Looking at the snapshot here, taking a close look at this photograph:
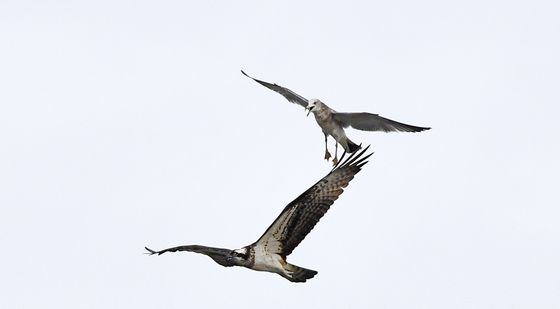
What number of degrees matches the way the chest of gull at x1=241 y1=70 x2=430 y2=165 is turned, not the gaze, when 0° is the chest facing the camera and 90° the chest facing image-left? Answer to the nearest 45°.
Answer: approximately 45°

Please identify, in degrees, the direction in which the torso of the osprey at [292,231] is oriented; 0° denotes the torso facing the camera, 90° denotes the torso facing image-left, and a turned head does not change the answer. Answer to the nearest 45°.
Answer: approximately 45°
